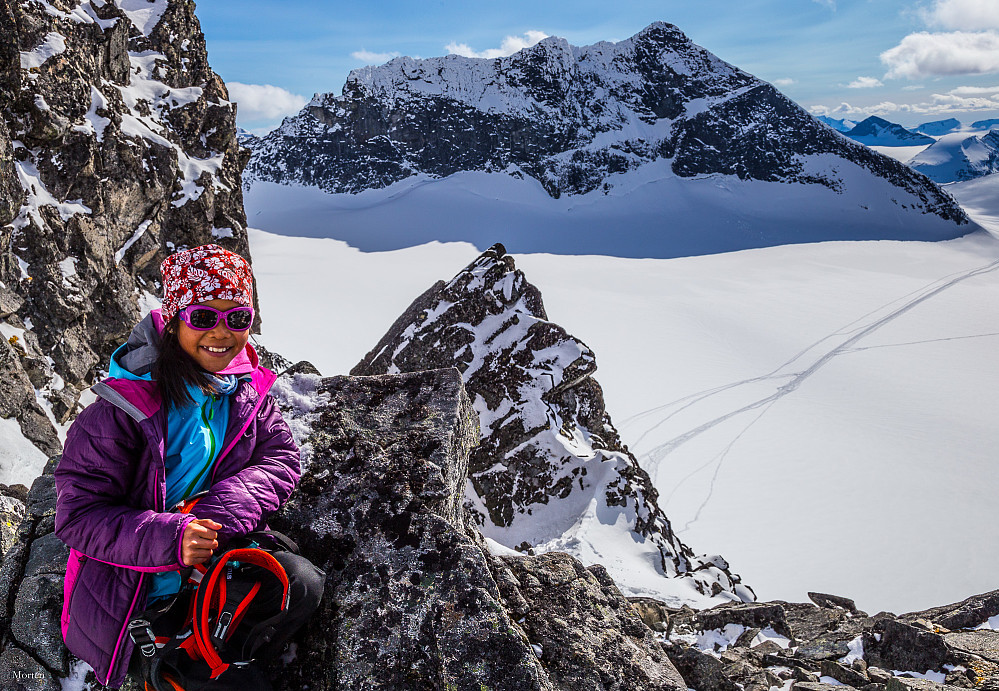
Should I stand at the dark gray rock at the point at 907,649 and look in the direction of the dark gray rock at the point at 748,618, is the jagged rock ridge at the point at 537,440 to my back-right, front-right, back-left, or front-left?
front-right

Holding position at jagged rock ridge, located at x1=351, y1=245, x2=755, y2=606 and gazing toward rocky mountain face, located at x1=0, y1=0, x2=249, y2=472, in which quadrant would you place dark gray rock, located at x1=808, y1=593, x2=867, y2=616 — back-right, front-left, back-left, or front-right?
back-left

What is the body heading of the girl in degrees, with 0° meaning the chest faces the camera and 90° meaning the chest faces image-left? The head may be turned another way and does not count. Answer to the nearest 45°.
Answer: approximately 315°

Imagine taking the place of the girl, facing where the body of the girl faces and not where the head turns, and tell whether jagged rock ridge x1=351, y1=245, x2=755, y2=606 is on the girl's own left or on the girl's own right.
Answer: on the girl's own left

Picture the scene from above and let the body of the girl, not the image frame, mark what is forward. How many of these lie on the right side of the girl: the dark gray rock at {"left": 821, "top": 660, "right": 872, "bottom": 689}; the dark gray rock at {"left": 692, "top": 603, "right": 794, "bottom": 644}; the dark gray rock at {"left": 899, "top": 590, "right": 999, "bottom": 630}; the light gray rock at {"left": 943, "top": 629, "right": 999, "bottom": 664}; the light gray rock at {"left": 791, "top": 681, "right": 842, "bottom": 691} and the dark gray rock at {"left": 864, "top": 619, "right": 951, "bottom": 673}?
0

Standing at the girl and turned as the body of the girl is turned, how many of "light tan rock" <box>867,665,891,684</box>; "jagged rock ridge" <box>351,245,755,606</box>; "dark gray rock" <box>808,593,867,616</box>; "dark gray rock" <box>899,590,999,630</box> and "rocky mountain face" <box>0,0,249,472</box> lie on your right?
0

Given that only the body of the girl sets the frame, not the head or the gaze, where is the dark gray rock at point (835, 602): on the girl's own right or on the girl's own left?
on the girl's own left
